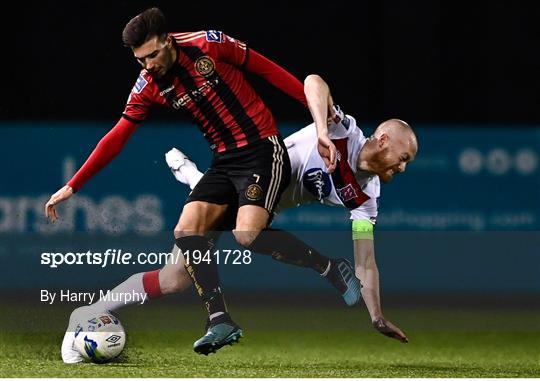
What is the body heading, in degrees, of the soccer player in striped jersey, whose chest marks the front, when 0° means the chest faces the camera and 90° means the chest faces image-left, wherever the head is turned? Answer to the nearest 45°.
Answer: approximately 45°
